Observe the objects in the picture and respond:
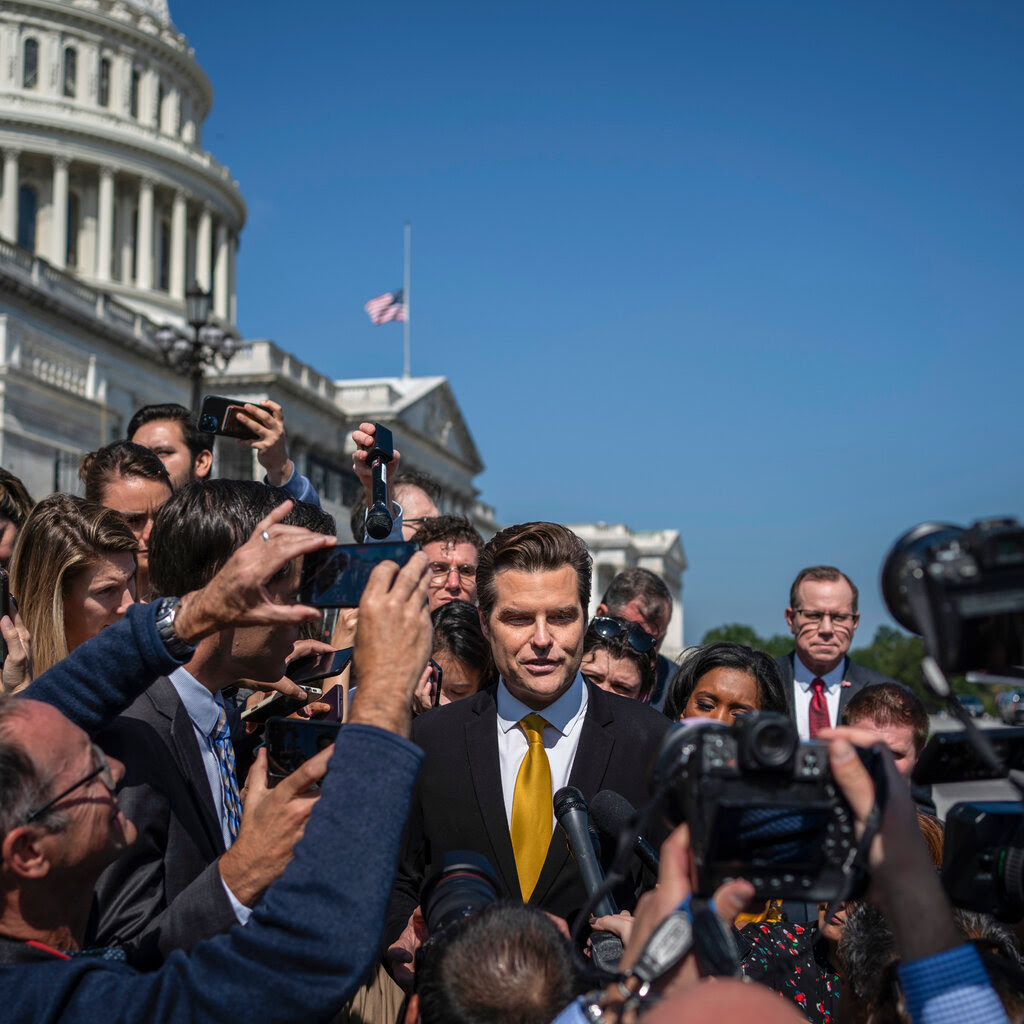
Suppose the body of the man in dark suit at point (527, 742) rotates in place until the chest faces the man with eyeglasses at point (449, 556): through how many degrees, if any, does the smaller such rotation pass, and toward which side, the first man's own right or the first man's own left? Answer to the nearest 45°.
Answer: approximately 180°

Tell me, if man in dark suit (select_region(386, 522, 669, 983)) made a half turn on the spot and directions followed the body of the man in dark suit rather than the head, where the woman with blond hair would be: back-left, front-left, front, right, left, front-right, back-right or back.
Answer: left

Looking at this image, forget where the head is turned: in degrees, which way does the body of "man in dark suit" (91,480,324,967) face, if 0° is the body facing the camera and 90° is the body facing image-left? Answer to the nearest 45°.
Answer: approximately 270°

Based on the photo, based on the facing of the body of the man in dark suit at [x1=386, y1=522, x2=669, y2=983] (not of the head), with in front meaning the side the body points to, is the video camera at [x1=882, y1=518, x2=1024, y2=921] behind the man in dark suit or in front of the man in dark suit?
in front

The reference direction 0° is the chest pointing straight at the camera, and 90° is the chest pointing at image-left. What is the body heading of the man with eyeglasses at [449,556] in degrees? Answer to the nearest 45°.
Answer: approximately 0°

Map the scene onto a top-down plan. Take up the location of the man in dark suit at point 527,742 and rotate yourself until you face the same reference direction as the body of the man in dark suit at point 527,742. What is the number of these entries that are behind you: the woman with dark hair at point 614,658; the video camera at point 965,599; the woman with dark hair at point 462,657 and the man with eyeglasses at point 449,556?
3

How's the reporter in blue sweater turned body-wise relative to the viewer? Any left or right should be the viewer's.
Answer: facing away from the viewer and to the right of the viewer

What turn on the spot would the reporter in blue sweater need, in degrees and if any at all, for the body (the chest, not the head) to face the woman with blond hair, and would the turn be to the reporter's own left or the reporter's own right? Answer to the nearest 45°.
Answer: approximately 45° to the reporter's own left

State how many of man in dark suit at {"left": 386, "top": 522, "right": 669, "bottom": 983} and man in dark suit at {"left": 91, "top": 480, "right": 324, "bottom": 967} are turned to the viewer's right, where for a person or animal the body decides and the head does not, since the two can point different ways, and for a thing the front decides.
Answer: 1

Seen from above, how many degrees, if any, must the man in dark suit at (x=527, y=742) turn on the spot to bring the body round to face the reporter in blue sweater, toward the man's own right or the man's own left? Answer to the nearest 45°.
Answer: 0° — they already face them

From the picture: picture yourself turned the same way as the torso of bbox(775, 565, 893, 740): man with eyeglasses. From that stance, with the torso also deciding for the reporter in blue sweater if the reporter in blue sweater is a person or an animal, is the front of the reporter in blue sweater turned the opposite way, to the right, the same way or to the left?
the opposite way

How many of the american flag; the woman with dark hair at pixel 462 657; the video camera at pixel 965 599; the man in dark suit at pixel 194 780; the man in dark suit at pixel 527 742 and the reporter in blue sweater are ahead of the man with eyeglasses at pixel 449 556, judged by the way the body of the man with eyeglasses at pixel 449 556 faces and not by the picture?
5
